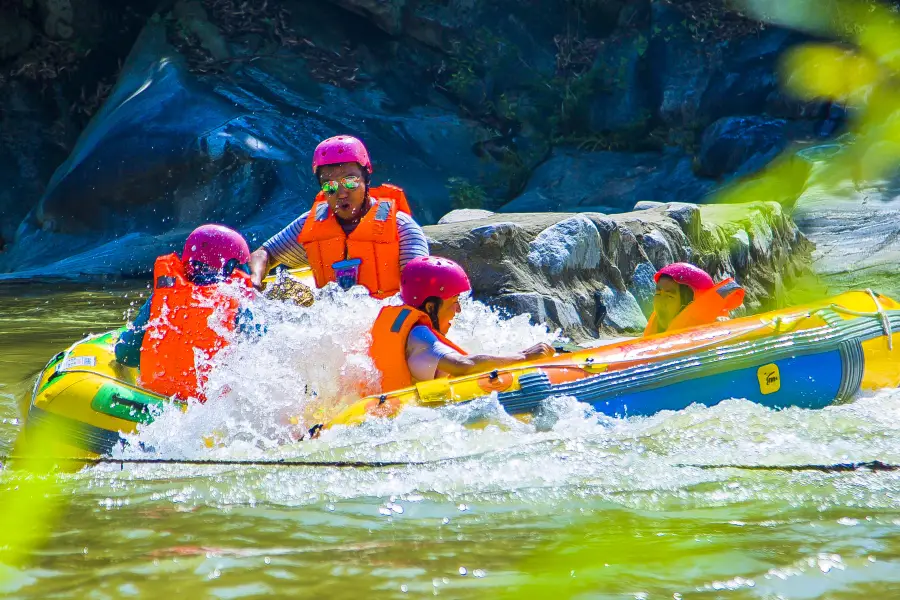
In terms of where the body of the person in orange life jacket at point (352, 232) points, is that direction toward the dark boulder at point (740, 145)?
no

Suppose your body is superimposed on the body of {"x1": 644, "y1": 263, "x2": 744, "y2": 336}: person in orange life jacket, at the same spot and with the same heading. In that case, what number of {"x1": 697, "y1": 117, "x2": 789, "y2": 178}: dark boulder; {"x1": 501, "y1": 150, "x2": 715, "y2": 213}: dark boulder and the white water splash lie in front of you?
1

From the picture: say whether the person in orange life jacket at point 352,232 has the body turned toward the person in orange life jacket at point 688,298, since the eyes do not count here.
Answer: no

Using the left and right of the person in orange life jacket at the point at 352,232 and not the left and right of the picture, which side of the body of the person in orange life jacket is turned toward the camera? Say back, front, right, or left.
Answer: front

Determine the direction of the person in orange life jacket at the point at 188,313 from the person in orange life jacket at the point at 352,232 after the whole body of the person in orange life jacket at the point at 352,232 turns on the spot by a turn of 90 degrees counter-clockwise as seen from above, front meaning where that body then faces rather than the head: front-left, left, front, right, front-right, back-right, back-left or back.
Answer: back-right

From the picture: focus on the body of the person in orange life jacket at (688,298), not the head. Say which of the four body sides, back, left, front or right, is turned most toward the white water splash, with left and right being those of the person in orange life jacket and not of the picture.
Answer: front

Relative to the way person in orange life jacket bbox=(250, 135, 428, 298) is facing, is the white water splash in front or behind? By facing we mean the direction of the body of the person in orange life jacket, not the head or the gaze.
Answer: in front

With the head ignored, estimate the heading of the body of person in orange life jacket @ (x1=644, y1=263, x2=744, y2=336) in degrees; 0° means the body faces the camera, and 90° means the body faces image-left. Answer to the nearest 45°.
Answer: approximately 45°

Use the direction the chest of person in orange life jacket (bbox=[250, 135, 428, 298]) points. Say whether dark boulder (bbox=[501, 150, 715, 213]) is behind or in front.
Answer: behind

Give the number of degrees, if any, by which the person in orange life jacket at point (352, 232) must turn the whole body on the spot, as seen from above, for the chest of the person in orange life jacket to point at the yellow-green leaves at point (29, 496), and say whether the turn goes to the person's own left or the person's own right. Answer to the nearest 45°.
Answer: approximately 45° to the person's own right

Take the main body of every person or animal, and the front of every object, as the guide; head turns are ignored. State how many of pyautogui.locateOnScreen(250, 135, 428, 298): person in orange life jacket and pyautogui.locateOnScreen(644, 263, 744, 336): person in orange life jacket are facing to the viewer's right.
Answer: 0

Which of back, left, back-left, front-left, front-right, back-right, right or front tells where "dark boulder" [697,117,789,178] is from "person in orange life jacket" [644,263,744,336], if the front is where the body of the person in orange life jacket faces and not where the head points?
back-right

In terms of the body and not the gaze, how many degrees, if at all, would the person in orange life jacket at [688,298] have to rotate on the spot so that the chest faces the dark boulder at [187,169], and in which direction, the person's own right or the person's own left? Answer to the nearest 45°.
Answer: approximately 90° to the person's own right

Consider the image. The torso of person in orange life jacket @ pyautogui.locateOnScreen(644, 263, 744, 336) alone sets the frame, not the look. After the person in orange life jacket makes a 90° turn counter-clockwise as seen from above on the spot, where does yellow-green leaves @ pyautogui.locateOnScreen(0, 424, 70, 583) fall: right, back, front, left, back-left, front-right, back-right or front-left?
right
